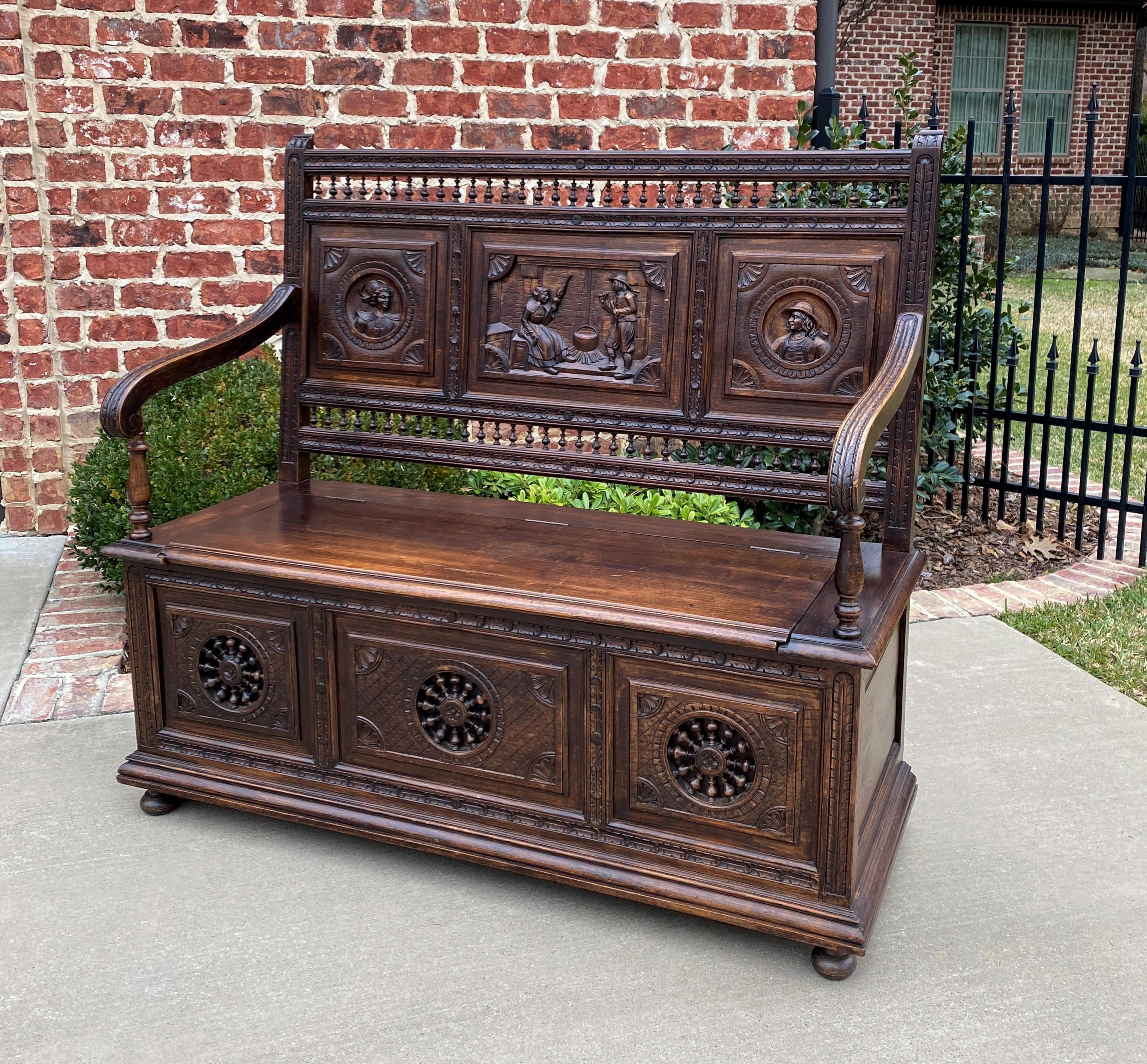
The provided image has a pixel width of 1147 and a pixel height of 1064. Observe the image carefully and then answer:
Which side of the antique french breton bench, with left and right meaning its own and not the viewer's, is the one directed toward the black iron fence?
back

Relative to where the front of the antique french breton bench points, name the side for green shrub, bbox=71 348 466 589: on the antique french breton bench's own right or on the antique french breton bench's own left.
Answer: on the antique french breton bench's own right

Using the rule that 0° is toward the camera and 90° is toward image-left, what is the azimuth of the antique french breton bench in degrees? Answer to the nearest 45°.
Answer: approximately 45°
